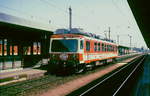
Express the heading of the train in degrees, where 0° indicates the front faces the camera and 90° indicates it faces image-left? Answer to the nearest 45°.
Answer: approximately 45°

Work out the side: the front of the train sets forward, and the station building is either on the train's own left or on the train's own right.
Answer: on the train's own right
